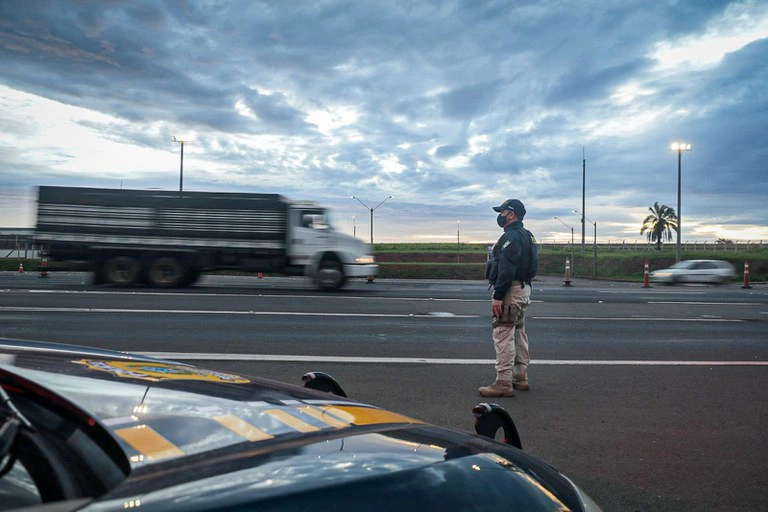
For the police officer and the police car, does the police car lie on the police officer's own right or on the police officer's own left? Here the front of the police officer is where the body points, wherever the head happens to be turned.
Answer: on the police officer's own left

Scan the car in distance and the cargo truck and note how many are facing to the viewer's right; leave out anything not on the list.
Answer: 1

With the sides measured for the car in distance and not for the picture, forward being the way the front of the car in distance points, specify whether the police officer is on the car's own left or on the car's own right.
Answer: on the car's own left

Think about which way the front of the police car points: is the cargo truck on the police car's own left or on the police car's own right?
on the police car's own left

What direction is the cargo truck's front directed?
to the viewer's right

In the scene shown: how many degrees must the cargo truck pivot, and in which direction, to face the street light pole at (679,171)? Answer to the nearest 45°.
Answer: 0° — it already faces it

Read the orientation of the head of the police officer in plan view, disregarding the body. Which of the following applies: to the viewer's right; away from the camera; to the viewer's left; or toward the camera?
to the viewer's left

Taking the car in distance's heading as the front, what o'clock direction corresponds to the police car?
The police car is roughly at 9 o'clock from the car in distance.

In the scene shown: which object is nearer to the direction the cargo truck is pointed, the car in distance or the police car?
the car in distance

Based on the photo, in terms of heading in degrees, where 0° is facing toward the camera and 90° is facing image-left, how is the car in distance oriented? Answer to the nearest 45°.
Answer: approximately 90°
